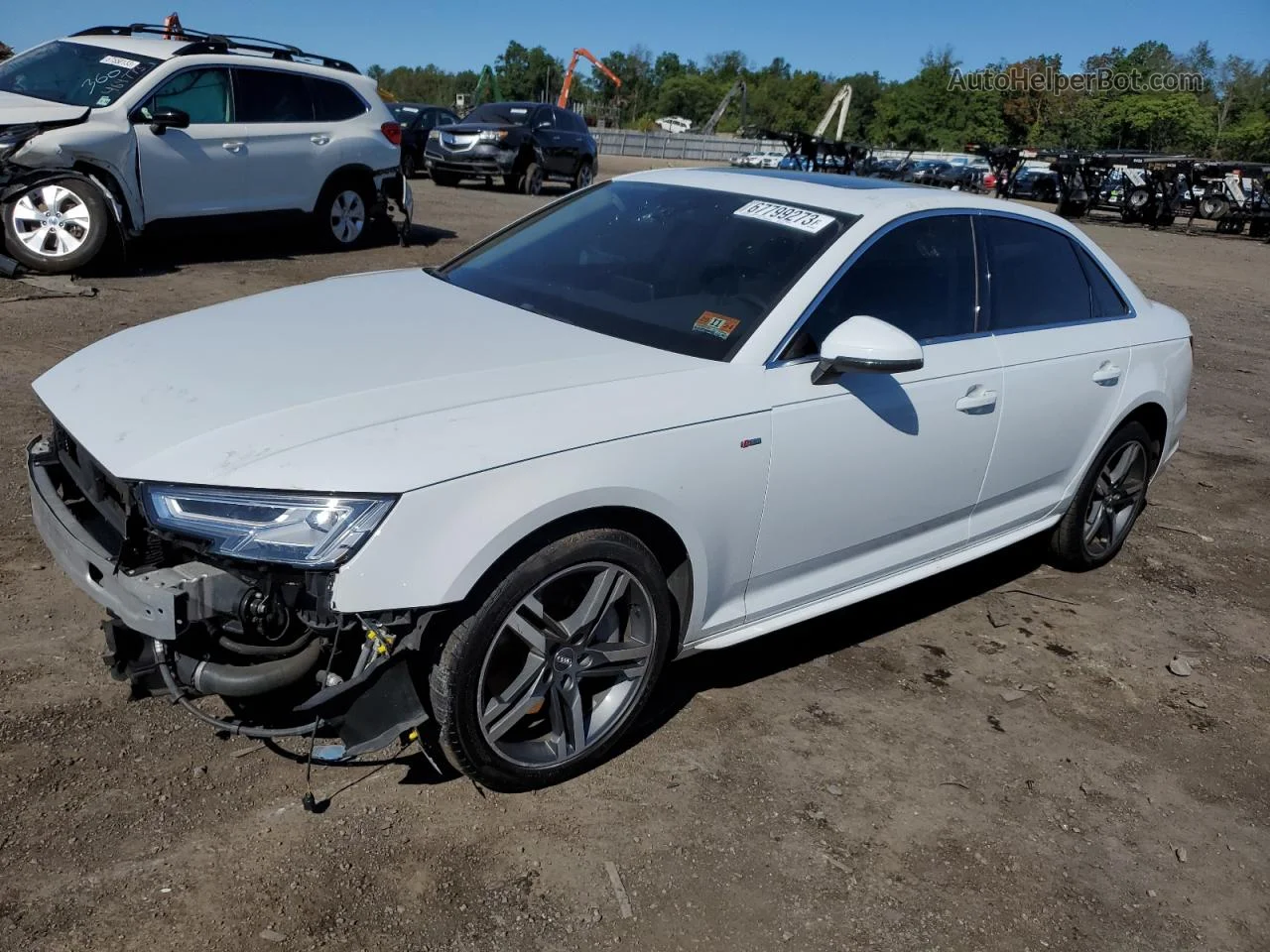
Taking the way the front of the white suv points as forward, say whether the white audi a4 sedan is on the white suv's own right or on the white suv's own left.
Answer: on the white suv's own left

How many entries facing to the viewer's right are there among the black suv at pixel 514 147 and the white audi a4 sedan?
0

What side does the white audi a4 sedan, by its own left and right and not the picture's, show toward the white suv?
right

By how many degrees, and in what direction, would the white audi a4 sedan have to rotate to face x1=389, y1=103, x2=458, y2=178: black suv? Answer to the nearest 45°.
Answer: approximately 135° to its right

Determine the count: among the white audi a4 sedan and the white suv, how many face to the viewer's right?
0

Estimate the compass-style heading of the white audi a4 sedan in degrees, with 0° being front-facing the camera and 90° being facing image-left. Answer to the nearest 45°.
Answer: approximately 45°

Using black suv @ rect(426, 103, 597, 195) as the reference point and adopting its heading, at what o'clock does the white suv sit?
The white suv is roughly at 11 o'clock from the black suv.

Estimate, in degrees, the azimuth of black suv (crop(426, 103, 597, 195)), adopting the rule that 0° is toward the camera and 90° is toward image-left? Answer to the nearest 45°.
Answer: approximately 45°

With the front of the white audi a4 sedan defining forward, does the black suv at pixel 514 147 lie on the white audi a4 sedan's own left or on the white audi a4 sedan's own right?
on the white audi a4 sedan's own right

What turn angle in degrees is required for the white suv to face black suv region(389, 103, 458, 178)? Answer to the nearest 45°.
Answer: approximately 135° to its right

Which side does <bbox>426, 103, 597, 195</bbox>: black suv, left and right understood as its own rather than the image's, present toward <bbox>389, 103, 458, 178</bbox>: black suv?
right
